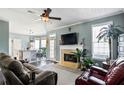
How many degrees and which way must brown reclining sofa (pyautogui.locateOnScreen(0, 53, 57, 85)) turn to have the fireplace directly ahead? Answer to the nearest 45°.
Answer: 0° — it already faces it

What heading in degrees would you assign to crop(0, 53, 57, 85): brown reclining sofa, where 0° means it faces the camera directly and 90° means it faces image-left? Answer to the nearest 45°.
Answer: approximately 225°

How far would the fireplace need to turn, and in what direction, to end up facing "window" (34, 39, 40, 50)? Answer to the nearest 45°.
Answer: approximately 45° to its right

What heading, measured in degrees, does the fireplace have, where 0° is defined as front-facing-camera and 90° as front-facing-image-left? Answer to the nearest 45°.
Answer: approximately 45°

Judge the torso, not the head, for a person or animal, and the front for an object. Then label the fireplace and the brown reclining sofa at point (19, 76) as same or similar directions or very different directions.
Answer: very different directions

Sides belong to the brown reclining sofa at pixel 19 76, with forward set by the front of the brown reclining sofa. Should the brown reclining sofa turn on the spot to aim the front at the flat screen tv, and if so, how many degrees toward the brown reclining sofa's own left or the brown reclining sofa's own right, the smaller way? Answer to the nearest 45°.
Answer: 0° — it already faces it

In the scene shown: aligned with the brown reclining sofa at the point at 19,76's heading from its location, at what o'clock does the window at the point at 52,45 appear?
The window is roughly at 12 o'clock from the brown reclining sofa.

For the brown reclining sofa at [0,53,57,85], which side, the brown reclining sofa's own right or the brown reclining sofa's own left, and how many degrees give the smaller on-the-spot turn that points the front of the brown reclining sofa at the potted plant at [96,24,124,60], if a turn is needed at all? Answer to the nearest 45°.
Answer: approximately 45° to the brown reclining sofa's own right
